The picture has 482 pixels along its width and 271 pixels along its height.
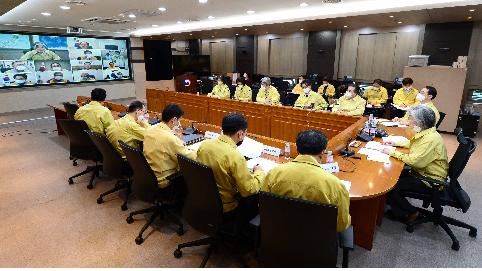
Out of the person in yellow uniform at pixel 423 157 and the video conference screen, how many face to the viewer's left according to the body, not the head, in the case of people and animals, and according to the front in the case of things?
1

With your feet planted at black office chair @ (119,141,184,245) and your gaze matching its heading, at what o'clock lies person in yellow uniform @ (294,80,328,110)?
The person in yellow uniform is roughly at 12 o'clock from the black office chair.

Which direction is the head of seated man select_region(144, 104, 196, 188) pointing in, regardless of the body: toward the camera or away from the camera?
away from the camera

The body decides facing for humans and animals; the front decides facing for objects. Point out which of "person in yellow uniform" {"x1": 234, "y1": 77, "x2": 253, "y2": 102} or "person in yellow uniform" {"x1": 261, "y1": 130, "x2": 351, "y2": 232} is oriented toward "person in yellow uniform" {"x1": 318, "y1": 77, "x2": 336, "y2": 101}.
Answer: "person in yellow uniform" {"x1": 261, "y1": 130, "x2": 351, "y2": 232}

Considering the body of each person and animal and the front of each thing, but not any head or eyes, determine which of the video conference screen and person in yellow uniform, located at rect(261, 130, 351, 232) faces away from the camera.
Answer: the person in yellow uniform

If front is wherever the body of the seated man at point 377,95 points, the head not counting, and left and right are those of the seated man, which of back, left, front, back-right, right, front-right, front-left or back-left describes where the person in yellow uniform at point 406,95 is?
left

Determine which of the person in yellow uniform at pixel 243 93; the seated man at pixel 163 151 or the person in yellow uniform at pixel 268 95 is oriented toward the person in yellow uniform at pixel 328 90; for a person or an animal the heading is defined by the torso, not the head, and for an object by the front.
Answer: the seated man

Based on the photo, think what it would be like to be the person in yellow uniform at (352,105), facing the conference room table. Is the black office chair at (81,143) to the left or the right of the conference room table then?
right

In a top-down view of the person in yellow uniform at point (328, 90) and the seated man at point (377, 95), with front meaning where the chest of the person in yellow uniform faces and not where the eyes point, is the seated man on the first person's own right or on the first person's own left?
on the first person's own left

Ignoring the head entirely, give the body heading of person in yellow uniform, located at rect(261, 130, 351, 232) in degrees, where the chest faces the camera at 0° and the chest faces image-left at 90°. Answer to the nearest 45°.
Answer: approximately 180°

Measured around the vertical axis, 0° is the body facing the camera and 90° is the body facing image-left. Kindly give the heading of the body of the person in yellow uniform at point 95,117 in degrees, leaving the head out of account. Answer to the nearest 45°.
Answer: approximately 180°

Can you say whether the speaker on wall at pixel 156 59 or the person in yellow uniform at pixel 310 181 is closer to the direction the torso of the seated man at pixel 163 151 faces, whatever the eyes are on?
the speaker on wall

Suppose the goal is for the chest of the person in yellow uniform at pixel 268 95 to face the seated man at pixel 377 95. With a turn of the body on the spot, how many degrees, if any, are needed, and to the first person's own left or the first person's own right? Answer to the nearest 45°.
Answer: approximately 135° to the first person's own left
